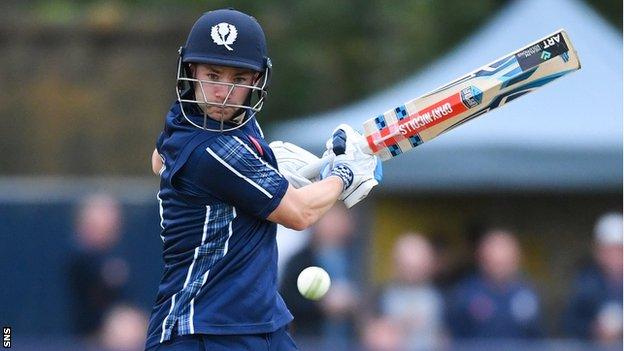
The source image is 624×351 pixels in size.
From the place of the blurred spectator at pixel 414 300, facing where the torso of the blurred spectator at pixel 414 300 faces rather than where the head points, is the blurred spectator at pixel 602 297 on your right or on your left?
on your left

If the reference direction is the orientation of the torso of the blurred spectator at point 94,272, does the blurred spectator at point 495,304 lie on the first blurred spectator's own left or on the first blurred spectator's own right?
on the first blurred spectator's own left

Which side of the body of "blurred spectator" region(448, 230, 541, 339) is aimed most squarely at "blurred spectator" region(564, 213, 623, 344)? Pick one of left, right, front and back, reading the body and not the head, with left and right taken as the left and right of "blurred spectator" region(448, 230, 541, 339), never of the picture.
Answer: left

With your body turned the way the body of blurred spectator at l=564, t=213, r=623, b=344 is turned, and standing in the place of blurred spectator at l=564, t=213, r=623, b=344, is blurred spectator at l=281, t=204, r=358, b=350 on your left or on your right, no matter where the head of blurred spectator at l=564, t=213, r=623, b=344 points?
on your right

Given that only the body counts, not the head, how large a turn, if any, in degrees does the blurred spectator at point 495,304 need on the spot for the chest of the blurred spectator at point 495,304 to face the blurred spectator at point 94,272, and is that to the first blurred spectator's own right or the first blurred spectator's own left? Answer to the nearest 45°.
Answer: approximately 90° to the first blurred spectator's own right
